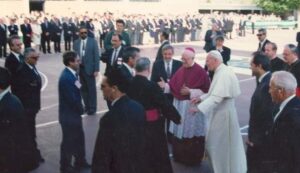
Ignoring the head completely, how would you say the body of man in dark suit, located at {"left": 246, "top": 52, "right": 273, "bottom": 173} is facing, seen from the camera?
to the viewer's left

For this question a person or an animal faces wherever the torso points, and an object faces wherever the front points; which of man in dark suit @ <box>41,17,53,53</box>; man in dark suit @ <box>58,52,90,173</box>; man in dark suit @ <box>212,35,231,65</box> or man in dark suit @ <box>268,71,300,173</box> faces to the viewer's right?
man in dark suit @ <box>58,52,90,173</box>

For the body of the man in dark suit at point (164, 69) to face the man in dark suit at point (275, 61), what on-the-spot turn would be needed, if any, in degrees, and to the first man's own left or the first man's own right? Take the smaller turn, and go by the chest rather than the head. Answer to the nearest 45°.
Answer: approximately 90° to the first man's own left

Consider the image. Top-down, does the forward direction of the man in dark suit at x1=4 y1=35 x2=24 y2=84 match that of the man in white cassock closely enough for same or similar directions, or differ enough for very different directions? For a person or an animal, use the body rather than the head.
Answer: very different directions

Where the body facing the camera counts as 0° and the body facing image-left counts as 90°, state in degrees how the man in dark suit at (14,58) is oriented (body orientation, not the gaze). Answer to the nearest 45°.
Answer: approximately 315°

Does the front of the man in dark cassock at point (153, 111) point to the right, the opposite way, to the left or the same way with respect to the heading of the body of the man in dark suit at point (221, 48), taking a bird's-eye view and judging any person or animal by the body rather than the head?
the opposite way

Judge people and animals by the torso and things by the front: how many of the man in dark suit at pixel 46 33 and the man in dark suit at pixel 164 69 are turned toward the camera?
2
